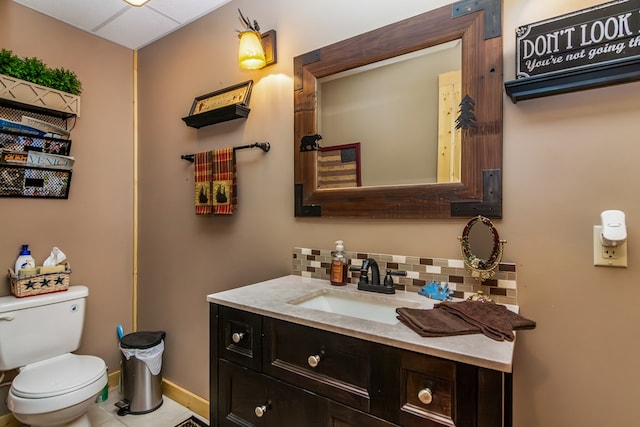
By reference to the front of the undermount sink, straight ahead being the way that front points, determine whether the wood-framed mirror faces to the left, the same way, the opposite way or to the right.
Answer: the same way

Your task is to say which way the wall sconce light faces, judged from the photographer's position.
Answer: facing the viewer and to the left of the viewer

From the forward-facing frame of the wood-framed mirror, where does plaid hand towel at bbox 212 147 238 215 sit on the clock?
The plaid hand towel is roughly at 2 o'clock from the wood-framed mirror.

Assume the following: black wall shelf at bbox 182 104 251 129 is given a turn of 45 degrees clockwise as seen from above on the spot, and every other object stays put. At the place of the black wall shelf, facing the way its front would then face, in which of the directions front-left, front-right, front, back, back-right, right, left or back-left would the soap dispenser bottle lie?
back-left

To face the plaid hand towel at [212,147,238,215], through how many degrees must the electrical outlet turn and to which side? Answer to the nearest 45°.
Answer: approximately 90° to its right

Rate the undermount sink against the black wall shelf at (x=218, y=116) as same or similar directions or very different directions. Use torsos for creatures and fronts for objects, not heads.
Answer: same or similar directions

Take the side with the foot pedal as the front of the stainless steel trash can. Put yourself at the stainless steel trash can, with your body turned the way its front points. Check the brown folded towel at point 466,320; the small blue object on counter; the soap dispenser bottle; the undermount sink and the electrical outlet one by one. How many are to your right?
0

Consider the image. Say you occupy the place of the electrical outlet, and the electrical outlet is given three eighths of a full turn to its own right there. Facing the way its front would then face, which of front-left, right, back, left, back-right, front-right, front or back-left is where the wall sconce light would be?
front-left

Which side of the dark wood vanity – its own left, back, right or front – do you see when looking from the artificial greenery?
right

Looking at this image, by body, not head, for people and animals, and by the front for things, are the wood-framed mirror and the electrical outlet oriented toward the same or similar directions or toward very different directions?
same or similar directions

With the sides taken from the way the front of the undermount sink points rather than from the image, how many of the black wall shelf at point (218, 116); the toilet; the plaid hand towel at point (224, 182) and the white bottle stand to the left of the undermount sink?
0

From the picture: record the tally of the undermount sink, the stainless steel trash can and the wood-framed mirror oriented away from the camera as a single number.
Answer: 0

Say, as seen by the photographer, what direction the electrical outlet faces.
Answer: facing the viewer

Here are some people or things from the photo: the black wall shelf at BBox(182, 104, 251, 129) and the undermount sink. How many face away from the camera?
0

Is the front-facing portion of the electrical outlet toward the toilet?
no

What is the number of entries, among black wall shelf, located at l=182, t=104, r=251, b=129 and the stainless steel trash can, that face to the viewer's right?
0
